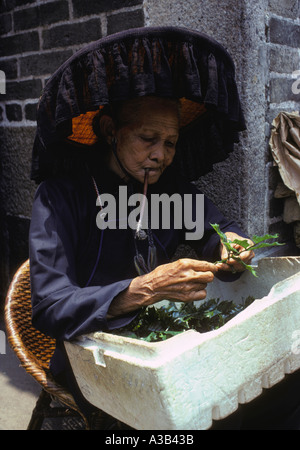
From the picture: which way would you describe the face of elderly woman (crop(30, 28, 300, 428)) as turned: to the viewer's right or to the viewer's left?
to the viewer's right

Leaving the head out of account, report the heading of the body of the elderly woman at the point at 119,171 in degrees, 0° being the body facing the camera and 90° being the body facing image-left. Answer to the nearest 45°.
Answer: approximately 315°
